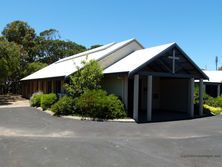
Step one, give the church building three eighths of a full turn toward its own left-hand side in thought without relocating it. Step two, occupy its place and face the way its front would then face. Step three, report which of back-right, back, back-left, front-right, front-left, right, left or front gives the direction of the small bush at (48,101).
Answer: left

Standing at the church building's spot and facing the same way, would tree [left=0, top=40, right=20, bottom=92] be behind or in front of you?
behind

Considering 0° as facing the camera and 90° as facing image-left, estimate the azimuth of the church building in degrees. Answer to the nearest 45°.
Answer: approximately 315°

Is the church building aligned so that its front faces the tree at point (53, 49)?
no

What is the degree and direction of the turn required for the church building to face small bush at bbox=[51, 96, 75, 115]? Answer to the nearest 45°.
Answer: approximately 135° to its right

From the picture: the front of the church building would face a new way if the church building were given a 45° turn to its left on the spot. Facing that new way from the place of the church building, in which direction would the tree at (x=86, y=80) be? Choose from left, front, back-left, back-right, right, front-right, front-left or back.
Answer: back
